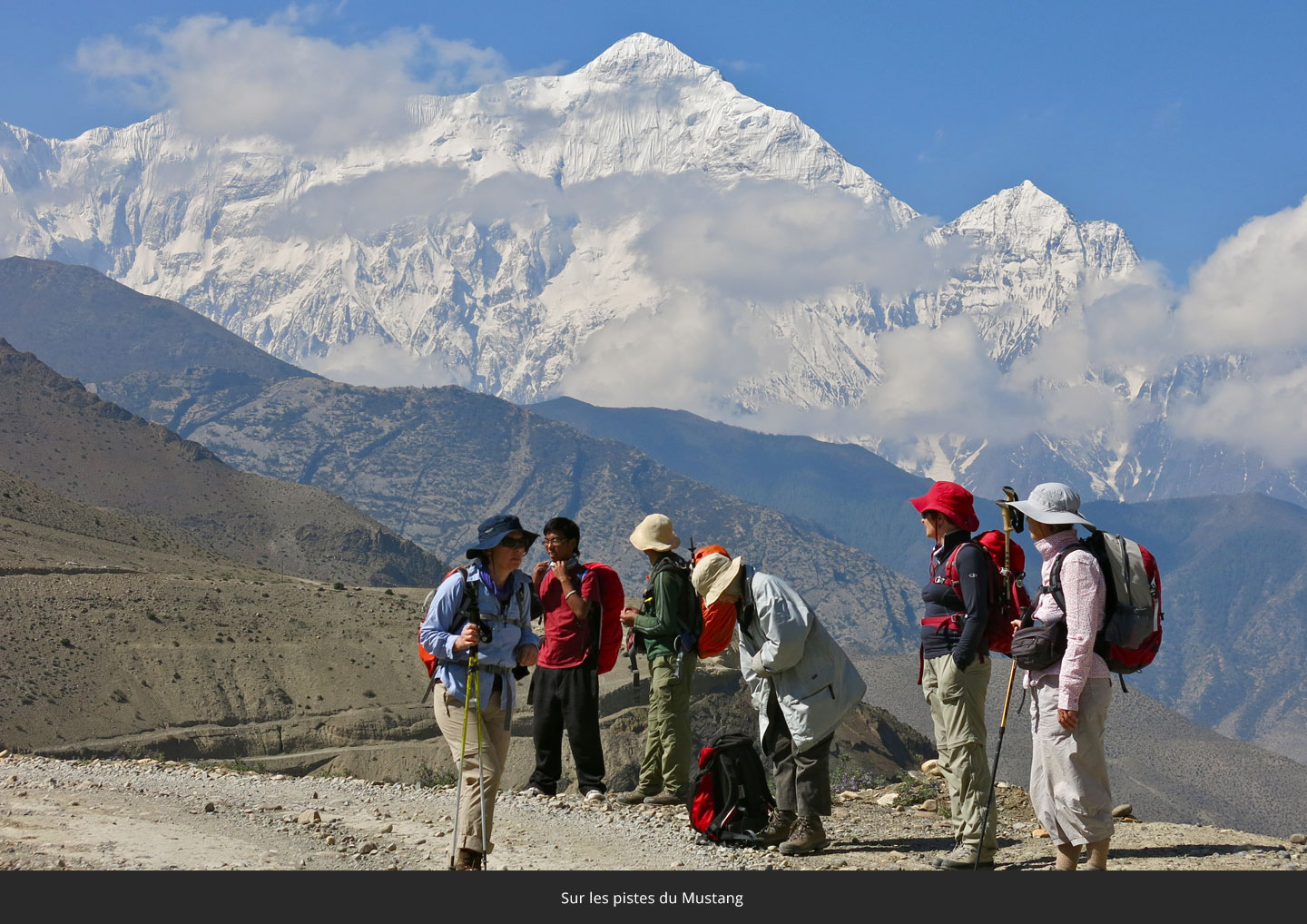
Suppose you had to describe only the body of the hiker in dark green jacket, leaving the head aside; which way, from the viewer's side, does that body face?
to the viewer's left

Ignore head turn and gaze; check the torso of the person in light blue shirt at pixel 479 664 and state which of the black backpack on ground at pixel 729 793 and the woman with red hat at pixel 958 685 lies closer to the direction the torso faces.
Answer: the woman with red hat

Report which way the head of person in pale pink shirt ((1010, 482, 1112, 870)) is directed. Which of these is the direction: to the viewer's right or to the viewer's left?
to the viewer's left

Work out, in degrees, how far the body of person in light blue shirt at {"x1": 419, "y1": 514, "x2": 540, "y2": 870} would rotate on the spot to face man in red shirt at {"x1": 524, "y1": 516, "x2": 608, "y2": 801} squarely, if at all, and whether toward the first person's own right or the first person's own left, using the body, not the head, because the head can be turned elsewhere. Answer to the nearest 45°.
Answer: approximately 135° to the first person's own left

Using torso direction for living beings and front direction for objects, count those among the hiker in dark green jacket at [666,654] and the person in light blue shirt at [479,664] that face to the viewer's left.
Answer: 1

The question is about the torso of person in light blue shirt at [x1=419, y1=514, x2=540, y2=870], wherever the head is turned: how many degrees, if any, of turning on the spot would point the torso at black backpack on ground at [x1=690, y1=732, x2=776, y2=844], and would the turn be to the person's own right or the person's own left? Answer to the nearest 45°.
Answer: approximately 90° to the person's own left

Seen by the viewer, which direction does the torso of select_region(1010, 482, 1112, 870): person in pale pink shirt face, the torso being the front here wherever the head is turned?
to the viewer's left

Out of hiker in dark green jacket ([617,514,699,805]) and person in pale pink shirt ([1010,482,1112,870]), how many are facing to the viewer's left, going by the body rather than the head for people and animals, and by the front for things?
2

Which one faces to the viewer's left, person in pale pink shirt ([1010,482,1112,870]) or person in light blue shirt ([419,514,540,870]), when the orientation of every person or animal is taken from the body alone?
the person in pale pink shirt

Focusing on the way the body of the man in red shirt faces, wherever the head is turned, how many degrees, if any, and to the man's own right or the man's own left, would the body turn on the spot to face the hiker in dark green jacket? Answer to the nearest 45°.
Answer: approximately 90° to the man's own left

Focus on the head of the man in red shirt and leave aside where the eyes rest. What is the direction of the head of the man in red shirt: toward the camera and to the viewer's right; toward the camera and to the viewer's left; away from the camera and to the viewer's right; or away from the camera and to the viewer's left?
toward the camera and to the viewer's left
